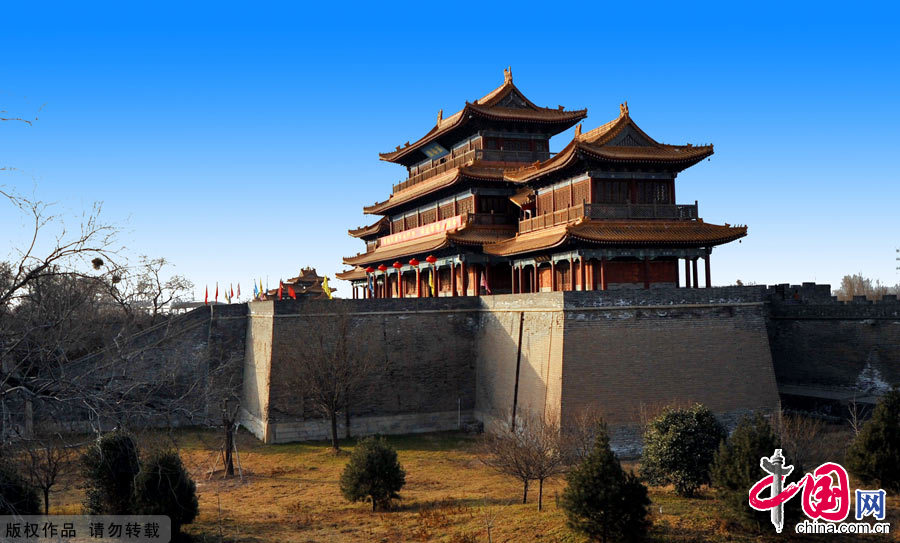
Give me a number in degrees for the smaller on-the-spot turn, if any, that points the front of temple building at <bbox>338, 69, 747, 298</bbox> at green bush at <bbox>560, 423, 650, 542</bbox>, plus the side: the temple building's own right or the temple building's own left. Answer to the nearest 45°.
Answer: approximately 45° to the temple building's own left

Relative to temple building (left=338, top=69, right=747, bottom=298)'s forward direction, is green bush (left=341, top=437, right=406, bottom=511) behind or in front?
in front

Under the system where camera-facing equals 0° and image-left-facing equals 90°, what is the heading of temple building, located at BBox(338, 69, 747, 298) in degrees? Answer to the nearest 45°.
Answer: approximately 45°

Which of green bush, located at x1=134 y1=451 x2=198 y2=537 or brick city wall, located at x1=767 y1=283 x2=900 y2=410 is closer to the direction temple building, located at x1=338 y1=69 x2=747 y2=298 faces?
the green bush

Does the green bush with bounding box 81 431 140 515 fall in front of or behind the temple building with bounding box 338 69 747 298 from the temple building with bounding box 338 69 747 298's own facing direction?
in front
